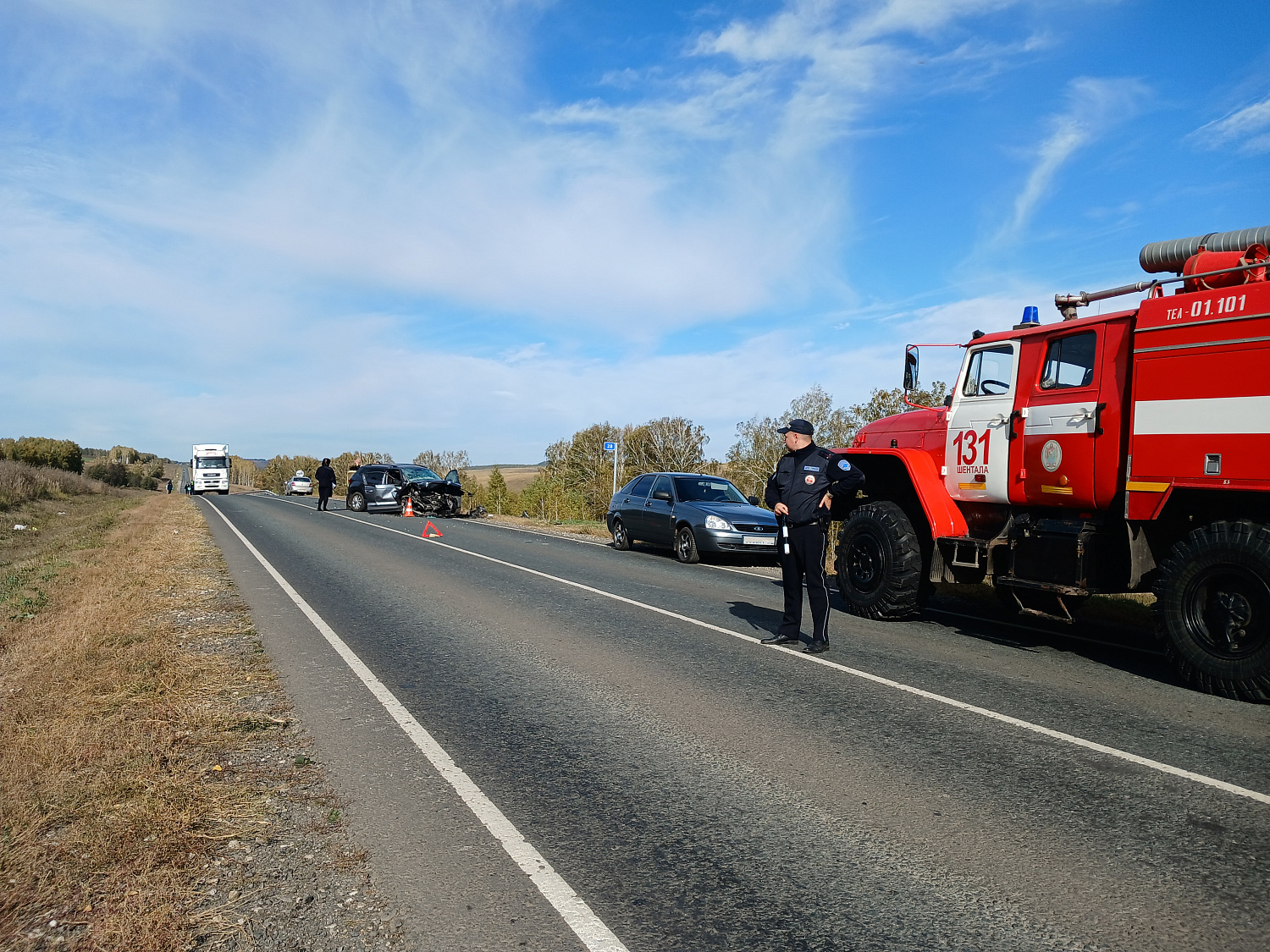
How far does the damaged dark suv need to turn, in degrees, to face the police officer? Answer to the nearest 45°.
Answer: approximately 45° to its right

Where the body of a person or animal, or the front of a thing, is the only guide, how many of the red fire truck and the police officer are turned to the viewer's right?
0

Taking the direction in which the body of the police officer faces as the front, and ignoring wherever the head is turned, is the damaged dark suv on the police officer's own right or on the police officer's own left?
on the police officer's own right

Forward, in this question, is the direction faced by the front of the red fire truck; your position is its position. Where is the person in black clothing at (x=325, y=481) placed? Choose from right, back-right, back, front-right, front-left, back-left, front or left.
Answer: front

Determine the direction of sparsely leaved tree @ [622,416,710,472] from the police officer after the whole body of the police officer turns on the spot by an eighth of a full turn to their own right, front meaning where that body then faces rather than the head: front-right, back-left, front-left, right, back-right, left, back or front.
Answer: right

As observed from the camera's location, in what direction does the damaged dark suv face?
facing the viewer and to the right of the viewer

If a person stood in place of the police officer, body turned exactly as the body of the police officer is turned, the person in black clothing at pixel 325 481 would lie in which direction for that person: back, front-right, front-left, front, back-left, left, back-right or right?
right

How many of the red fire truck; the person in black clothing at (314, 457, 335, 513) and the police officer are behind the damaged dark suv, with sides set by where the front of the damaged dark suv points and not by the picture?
1

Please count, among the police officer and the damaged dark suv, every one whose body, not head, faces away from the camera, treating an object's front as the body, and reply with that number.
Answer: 0

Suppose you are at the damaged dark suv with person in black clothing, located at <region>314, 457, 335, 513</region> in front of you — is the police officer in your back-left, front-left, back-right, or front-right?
back-left

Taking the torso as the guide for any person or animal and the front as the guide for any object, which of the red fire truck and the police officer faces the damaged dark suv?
the red fire truck

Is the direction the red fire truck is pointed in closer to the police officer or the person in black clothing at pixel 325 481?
the person in black clothing

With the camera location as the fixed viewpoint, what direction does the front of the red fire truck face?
facing away from the viewer and to the left of the viewer

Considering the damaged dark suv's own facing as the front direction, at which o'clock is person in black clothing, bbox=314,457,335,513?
The person in black clothing is roughly at 6 o'clock from the damaged dark suv.
